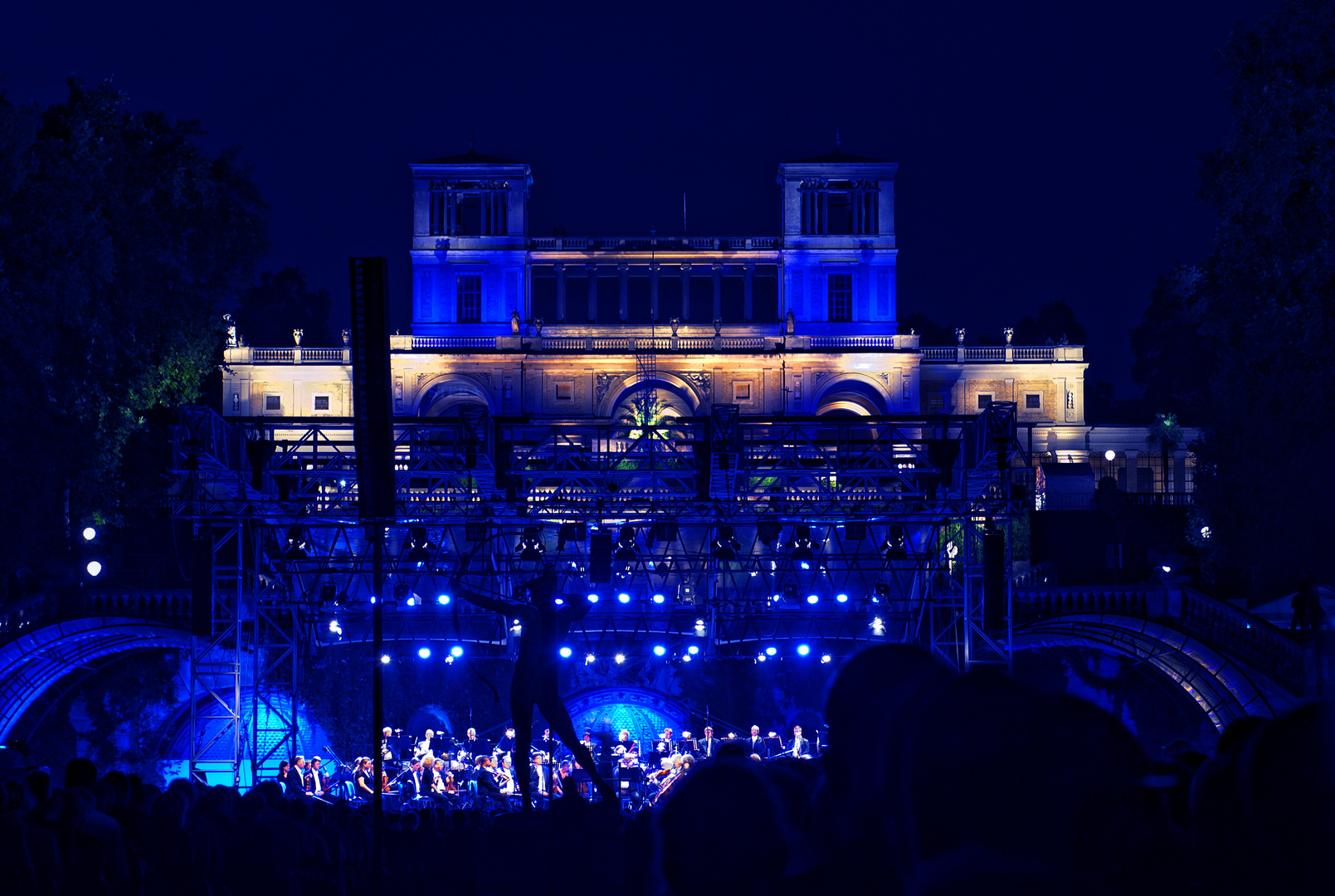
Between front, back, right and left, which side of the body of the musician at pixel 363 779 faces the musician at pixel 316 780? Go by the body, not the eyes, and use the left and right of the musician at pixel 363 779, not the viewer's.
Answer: back

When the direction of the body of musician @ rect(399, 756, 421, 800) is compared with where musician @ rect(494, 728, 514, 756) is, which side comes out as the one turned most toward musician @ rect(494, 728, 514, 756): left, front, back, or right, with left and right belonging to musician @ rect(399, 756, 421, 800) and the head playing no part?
left

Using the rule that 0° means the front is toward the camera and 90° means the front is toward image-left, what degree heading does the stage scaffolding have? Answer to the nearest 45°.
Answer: approximately 0°
